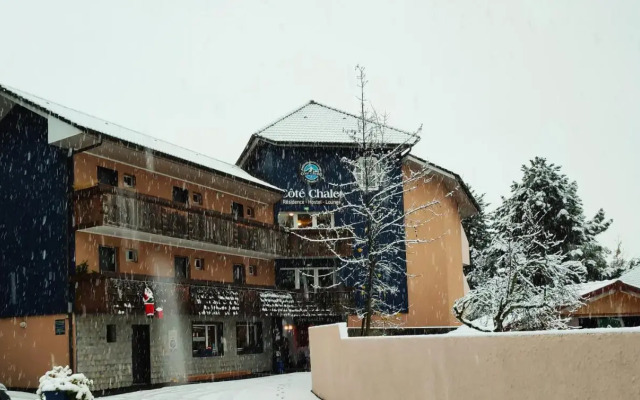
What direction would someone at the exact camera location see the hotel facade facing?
facing the viewer and to the right of the viewer

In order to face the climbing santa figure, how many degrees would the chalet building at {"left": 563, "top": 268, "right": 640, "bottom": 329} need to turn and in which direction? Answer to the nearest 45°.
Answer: approximately 90° to its right

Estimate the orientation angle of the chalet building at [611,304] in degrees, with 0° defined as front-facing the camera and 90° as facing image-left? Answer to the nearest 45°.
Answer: approximately 0°

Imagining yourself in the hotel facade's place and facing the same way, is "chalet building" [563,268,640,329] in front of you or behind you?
in front

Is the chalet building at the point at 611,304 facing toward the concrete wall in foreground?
yes

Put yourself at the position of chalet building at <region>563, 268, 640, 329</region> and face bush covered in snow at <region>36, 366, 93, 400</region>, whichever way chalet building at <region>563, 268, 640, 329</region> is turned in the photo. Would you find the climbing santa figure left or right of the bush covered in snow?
right

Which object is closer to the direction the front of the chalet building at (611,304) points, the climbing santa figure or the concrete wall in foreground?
the concrete wall in foreground

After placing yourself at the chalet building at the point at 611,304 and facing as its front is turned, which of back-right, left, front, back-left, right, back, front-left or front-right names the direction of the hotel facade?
right
